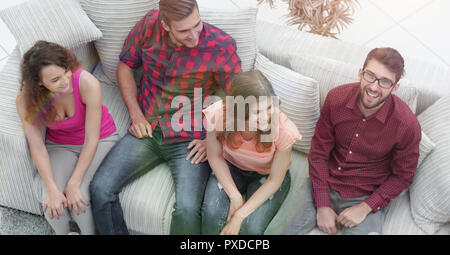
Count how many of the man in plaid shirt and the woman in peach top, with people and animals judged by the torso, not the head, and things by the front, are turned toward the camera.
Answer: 2

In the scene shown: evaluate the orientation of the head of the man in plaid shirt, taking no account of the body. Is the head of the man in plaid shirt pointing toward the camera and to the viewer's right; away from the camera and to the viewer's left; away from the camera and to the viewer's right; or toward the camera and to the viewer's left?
toward the camera and to the viewer's right

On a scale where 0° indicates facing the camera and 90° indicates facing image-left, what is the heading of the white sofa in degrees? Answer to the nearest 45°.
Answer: approximately 0°

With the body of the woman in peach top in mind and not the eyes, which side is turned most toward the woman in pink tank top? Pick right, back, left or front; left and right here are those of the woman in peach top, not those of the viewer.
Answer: right

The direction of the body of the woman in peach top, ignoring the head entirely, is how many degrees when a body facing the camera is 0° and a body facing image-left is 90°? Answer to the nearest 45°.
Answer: approximately 0°
